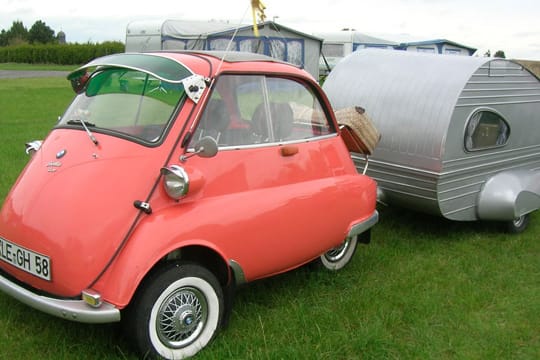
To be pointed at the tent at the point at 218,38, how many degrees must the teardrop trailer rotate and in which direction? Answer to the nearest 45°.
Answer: approximately 90° to its right

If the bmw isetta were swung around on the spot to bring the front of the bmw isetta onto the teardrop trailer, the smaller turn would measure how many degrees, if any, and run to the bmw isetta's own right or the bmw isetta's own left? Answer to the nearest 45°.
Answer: approximately 180°

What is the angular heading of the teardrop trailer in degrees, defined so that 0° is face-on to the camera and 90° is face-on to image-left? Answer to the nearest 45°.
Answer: approximately 45°

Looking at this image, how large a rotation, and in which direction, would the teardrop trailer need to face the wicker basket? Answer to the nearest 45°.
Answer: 0° — it already faces it

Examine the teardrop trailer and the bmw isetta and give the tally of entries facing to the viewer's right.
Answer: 0

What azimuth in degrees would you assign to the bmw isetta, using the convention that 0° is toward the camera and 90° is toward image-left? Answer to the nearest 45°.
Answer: approximately 45°
